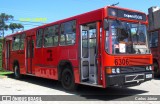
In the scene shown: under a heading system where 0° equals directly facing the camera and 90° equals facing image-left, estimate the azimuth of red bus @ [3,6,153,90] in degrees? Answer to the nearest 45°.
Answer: approximately 315°

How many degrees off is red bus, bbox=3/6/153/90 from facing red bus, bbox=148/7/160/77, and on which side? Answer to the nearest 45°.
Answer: approximately 90° to its left
